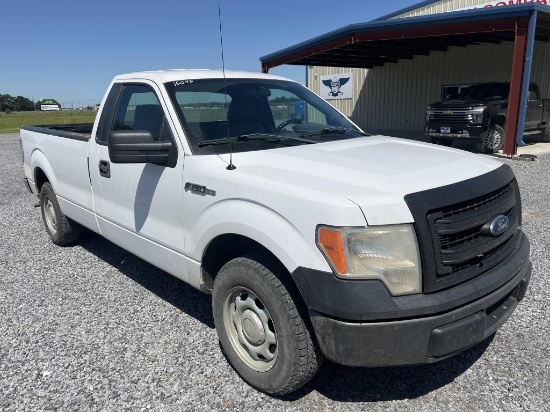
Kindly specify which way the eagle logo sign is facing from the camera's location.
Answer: facing the viewer

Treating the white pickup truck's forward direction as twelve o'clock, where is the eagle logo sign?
The eagle logo sign is roughly at 8 o'clock from the white pickup truck.

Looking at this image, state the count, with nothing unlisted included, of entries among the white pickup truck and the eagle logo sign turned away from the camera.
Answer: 0

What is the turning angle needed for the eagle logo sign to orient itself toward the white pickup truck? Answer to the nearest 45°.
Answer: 0° — it already faces it

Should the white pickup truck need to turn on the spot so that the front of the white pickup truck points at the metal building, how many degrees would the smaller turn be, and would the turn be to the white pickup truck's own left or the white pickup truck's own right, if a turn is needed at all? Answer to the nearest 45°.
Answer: approximately 135° to the white pickup truck's own left

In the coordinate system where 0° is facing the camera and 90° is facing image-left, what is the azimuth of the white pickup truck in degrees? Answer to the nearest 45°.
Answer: approximately 315°
